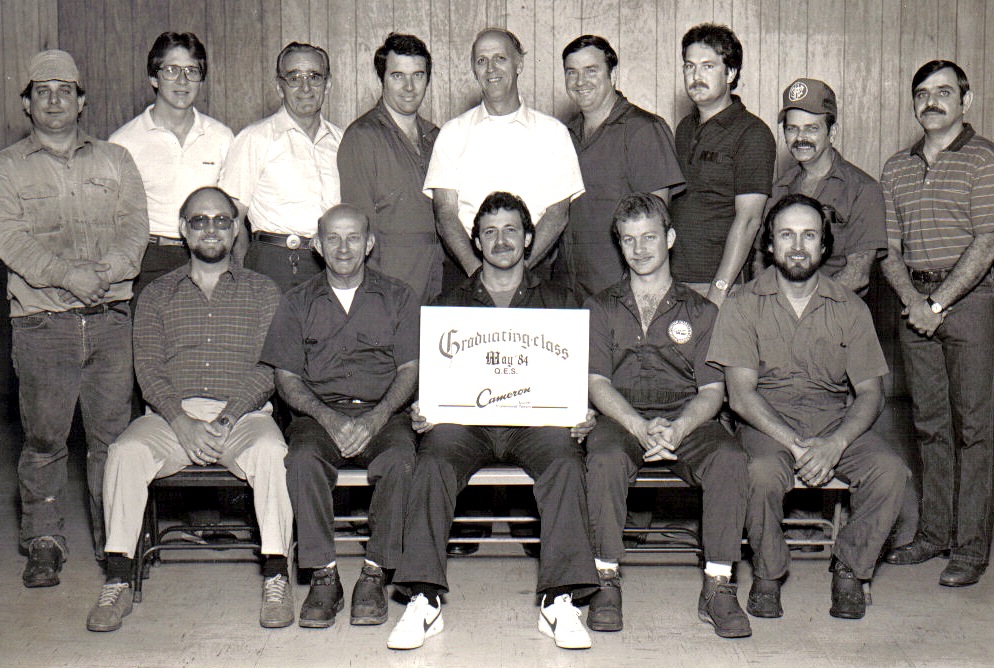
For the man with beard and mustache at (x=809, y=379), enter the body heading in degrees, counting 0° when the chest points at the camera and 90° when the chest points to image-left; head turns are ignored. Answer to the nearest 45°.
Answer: approximately 0°

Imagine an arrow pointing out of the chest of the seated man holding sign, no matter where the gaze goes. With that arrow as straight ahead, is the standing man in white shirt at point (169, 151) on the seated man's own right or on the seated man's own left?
on the seated man's own right
